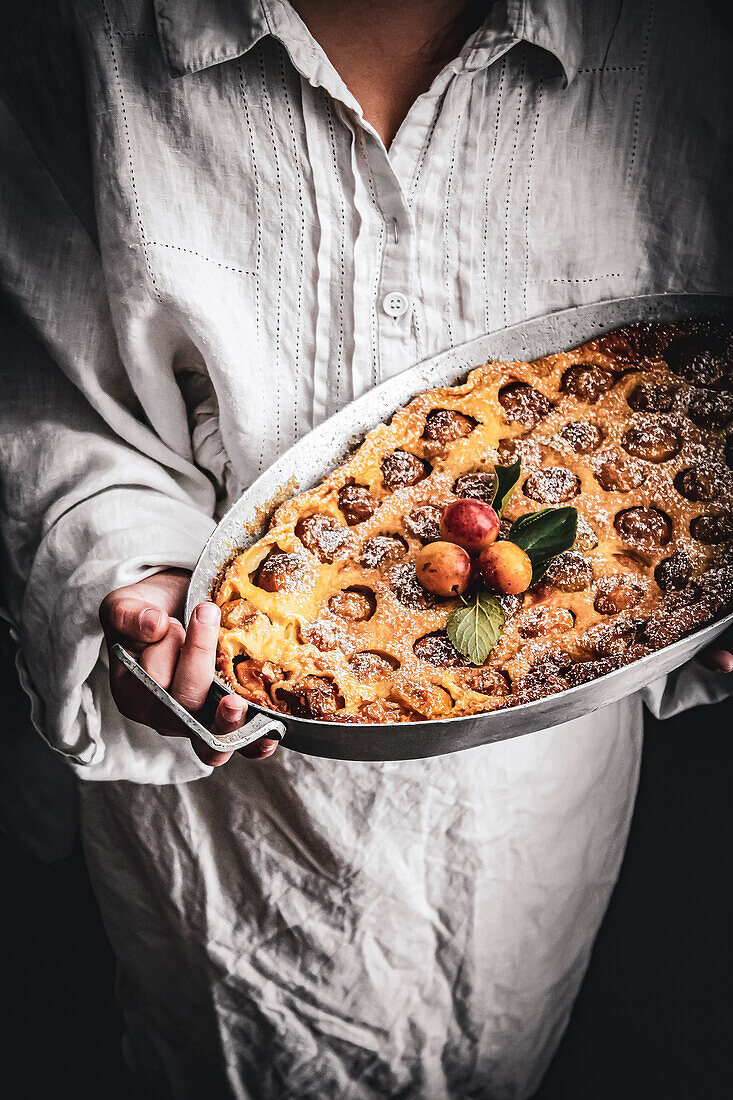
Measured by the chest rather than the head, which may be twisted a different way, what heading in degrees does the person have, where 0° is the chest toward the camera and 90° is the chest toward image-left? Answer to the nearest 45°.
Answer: approximately 0°
